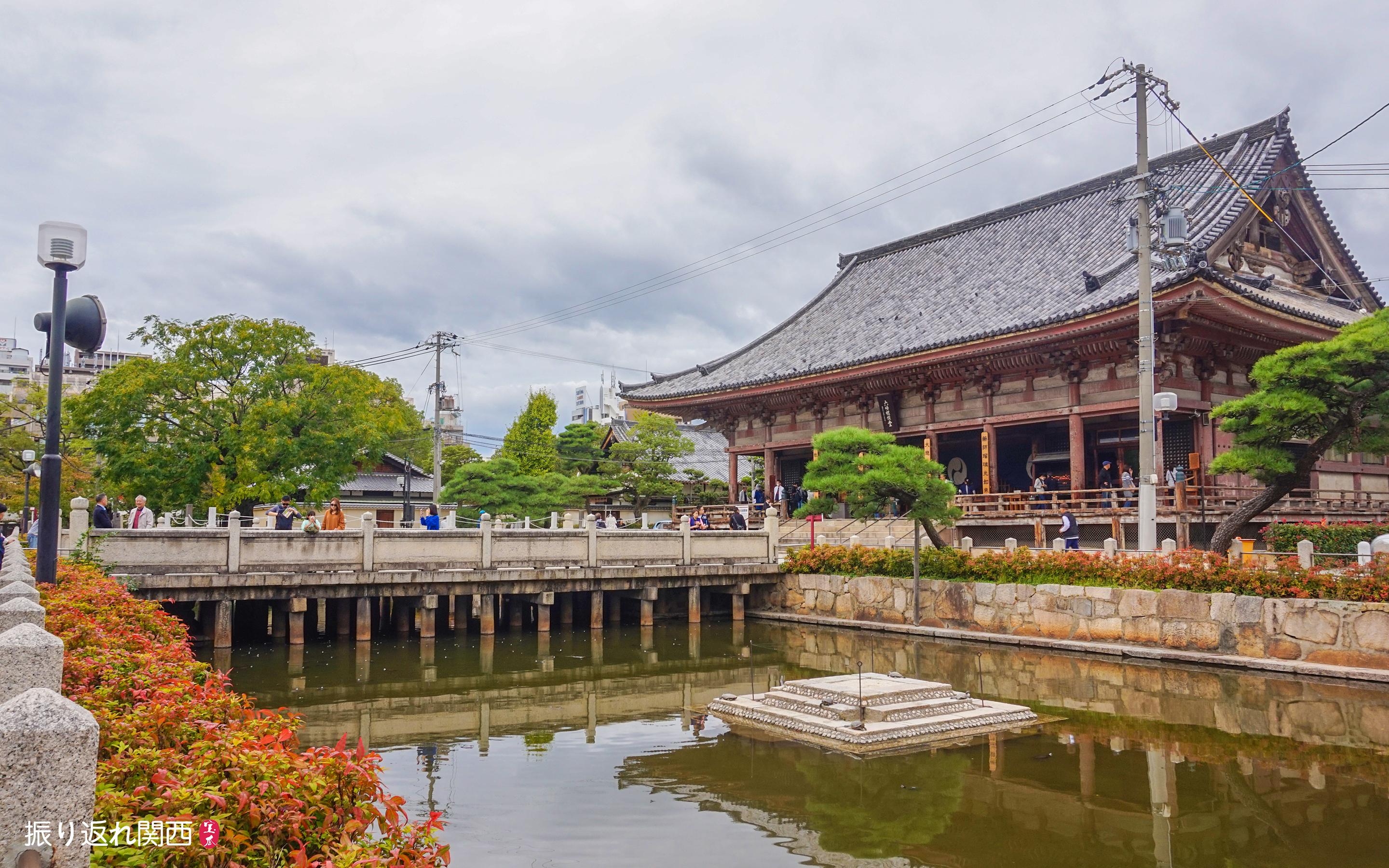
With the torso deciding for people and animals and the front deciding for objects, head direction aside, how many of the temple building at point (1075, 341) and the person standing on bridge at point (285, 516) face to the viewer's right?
0

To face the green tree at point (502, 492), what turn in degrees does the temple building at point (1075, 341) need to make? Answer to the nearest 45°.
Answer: approximately 45° to its right

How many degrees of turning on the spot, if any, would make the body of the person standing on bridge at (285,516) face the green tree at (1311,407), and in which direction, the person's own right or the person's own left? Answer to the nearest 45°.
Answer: approximately 45° to the person's own left

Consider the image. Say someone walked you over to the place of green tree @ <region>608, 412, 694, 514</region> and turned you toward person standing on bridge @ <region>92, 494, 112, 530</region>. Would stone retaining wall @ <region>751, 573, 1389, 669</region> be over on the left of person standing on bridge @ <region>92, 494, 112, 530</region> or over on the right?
left

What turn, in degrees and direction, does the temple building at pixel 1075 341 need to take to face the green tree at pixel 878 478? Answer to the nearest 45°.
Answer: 0° — it already faces it

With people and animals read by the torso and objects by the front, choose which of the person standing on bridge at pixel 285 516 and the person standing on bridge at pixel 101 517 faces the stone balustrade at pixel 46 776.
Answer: the person standing on bridge at pixel 285 516

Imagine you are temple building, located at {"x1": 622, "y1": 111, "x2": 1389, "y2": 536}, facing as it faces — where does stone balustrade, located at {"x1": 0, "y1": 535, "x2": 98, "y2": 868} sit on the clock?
The stone balustrade is roughly at 11 o'clock from the temple building.

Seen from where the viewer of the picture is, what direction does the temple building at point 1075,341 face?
facing the viewer and to the left of the viewer

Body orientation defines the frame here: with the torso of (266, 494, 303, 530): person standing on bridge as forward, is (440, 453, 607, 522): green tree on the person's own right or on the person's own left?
on the person's own left

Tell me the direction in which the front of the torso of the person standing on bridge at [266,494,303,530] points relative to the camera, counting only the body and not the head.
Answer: toward the camera
